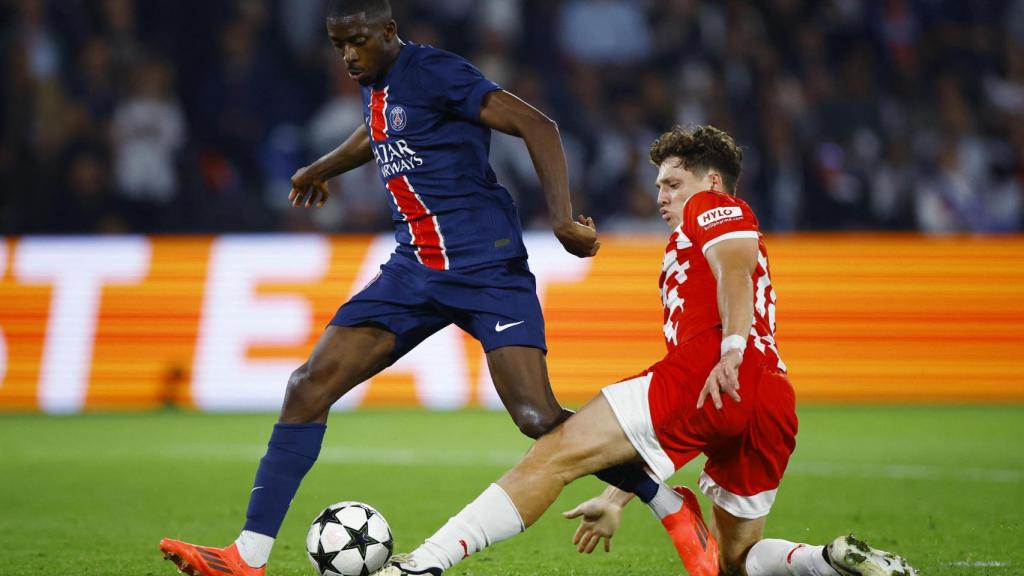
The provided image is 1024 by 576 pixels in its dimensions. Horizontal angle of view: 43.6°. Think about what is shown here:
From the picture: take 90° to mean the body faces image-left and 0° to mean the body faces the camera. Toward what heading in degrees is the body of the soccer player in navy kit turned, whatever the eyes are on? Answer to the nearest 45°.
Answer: approximately 45°

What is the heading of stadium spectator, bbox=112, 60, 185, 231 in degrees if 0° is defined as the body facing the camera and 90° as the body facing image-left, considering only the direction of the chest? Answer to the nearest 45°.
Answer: approximately 0°

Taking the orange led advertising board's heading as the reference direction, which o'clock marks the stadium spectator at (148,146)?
The stadium spectator is roughly at 4 o'clock from the orange led advertising board.

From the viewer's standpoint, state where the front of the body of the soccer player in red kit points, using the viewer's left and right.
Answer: facing to the left of the viewer

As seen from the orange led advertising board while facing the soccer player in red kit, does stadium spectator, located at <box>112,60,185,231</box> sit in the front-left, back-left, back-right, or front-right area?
back-right

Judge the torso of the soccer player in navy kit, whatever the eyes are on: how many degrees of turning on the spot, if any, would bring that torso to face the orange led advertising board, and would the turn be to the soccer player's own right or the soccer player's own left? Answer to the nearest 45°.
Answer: approximately 135° to the soccer player's own right

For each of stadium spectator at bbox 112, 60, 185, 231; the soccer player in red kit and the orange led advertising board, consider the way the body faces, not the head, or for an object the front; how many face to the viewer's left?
1

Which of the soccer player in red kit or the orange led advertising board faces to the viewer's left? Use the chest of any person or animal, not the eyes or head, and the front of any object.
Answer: the soccer player in red kit

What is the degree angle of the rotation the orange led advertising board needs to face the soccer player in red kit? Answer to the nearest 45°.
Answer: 0° — it already faces them

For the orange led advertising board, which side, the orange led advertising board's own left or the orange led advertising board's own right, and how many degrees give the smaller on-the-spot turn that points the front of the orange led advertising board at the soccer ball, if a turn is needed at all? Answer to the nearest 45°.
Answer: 0° — it already faces it

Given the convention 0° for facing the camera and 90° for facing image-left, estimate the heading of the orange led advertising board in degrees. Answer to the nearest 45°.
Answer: approximately 0°

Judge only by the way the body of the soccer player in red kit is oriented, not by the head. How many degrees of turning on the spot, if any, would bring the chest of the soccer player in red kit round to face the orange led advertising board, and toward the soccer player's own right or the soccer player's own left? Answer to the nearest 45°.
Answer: approximately 90° to the soccer player's own right

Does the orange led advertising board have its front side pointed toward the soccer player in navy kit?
yes
